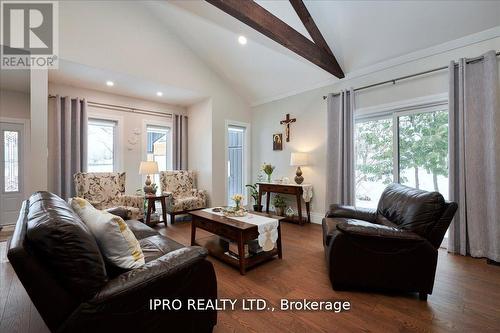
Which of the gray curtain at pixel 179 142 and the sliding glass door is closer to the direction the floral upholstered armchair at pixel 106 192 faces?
the sliding glass door

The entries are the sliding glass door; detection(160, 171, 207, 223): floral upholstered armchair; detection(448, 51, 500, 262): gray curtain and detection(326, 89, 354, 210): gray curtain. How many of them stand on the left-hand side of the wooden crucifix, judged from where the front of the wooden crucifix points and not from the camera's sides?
3

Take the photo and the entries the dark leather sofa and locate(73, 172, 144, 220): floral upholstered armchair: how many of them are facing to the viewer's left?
0

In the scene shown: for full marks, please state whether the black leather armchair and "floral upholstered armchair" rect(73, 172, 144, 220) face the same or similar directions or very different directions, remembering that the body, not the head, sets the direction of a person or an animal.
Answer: very different directions

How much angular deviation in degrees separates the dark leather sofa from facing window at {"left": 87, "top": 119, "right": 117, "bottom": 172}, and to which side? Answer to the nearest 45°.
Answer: approximately 45° to its left

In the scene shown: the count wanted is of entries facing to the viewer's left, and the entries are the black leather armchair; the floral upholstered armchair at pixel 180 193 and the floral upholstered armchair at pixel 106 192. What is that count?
1

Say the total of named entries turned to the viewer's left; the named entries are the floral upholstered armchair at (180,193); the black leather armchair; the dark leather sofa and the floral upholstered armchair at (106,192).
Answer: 1

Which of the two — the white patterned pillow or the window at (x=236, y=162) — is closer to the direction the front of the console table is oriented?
the white patterned pillow

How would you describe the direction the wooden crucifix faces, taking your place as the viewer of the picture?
facing the viewer and to the left of the viewer

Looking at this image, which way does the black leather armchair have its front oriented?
to the viewer's left

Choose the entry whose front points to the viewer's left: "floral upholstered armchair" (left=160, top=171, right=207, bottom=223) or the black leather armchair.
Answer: the black leather armchair

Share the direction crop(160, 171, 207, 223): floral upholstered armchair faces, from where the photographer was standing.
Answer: facing the viewer and to the right of the viewer

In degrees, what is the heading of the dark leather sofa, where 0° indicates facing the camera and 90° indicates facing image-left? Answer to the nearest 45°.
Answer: approximately 225°

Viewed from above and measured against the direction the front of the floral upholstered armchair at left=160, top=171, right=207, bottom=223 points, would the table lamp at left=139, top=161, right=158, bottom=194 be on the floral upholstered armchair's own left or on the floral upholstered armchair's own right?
on the floral upholstered armchair's own right

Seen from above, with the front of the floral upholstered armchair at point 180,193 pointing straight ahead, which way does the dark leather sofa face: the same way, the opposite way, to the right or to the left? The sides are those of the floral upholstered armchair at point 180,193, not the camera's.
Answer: to the left
